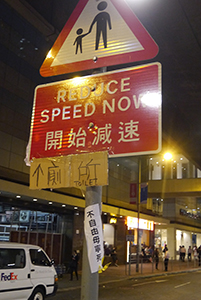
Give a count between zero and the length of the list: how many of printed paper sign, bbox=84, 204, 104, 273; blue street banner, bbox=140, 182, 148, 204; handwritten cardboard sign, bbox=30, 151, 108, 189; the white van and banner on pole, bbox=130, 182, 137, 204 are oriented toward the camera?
4

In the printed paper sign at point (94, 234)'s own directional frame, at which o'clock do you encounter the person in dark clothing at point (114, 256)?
The person in dark clothing is roughly at 6 o'clock from the printed paper sign.

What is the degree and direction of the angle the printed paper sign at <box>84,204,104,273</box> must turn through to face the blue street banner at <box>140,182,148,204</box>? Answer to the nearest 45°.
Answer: approximately 180°

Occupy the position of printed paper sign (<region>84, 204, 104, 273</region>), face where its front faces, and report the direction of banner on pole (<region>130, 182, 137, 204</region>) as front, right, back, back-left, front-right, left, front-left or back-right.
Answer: back
